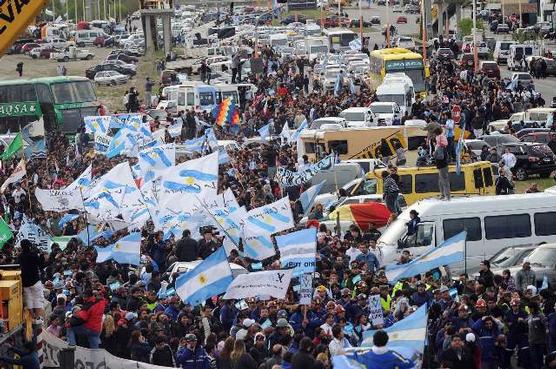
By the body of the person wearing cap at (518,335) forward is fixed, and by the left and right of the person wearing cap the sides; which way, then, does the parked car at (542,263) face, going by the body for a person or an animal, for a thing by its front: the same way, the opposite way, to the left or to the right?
to the right

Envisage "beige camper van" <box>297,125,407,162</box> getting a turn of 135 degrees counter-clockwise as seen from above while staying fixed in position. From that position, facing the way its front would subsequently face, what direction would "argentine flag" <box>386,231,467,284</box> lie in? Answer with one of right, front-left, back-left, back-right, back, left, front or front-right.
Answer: front-right

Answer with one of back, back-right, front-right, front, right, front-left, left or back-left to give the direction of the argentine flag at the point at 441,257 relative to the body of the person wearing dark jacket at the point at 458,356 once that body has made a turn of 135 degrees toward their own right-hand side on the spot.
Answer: front-right

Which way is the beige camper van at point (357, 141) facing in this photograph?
to the viewer's left

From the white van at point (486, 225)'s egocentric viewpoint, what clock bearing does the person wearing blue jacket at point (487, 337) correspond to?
The person wearing blue jacket is roughly at 9 o'clock from the white van.

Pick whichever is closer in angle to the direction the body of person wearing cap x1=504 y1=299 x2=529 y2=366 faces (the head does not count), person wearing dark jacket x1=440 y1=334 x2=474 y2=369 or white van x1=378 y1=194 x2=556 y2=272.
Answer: the person wearing dark jacket

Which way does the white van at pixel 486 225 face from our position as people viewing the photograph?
facing to the left of the viewer

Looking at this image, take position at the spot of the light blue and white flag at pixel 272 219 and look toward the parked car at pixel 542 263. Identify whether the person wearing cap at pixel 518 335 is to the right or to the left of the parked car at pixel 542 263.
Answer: right

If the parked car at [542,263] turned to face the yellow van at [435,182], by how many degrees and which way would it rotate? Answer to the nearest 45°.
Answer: approximately 90° to its right

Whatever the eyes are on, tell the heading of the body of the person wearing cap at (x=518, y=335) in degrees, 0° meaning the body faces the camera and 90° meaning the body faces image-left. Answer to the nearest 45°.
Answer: approximately 0°
